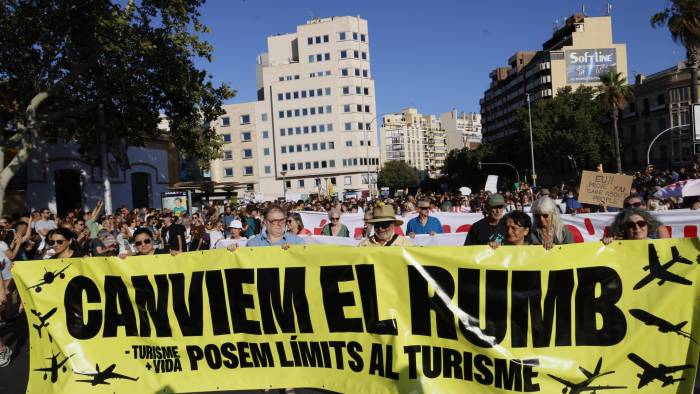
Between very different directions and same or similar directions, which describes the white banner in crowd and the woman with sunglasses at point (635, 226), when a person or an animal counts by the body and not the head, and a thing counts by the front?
same or similar directions

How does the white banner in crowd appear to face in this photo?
toward the camera

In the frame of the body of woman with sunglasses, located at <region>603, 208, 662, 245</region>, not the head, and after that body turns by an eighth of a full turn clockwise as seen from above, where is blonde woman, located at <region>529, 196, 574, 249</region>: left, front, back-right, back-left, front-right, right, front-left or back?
front-right

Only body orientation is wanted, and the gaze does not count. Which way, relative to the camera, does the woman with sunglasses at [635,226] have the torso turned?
toward the camera

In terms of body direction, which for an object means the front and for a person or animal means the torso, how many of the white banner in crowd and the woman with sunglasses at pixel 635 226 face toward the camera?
2

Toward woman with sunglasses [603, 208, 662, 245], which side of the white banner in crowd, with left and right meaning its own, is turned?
front

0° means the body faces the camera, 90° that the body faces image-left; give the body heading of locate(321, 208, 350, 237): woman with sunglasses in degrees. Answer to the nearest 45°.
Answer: approximately 0°

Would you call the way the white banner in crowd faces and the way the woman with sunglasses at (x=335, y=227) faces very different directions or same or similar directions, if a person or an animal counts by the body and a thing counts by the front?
same or similar directions

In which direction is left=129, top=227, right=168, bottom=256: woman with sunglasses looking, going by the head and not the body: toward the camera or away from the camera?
toward the camera

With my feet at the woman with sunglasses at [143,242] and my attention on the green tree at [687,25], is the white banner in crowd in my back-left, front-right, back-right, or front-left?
front-right

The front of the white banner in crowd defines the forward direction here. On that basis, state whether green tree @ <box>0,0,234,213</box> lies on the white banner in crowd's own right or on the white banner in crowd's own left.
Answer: on the white banner in crowd's own right

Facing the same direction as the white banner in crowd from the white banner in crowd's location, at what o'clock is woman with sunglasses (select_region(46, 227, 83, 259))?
The woman with sunglasses is roughly at 2 o'clock from the white banner in crowd.
